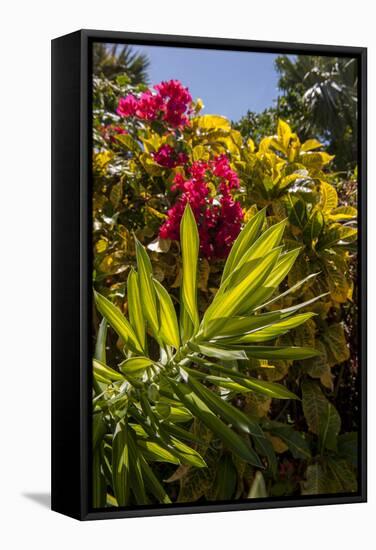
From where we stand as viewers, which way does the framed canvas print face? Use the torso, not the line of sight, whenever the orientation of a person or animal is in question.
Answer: facing the viewer and to the right of the viewer
